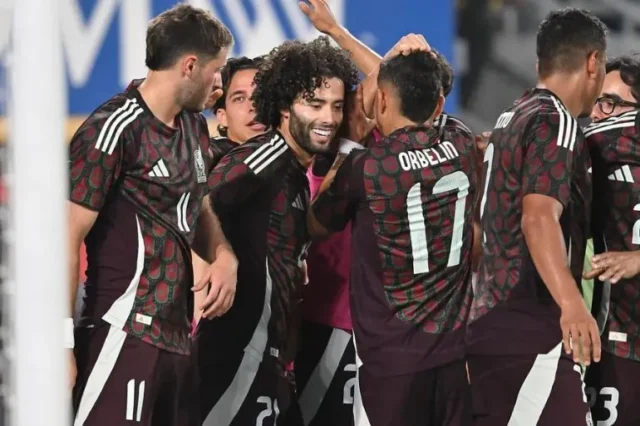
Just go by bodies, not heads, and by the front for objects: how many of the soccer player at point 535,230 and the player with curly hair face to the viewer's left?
0

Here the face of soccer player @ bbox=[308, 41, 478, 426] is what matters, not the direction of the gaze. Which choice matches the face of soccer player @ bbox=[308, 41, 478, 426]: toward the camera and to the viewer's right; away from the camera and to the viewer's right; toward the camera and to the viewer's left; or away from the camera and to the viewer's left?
away from the camera and to the viewer's left

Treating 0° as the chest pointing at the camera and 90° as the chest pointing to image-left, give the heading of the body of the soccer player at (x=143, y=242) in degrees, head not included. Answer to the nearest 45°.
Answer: approximately 315°

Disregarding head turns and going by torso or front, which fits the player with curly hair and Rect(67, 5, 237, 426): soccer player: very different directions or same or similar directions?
same or similar directions

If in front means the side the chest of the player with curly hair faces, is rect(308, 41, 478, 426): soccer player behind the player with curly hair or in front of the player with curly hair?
in front

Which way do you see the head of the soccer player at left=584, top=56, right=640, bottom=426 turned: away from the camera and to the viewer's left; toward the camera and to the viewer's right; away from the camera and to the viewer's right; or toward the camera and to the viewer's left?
toward the camera and to the viewer's left

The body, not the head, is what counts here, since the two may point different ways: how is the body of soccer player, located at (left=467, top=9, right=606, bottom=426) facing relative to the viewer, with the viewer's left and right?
facing away from the viewer and to the right of the viewer

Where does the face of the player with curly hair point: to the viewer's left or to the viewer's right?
to the viewer's right

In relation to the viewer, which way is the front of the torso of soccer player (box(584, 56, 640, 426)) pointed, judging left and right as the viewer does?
facing the viewer and to the left of the viewer

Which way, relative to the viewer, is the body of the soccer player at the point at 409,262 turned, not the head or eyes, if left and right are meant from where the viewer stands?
facing away from the viewer and to the left of the viewer

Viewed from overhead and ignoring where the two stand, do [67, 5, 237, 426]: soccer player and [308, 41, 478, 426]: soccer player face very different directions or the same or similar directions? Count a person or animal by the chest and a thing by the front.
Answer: very different directions
